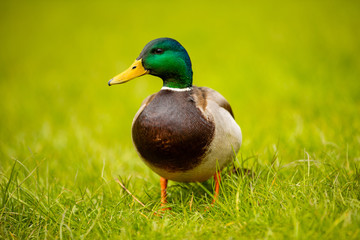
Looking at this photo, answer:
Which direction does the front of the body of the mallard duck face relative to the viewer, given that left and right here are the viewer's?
facing the viewer and to the left of the viewer
